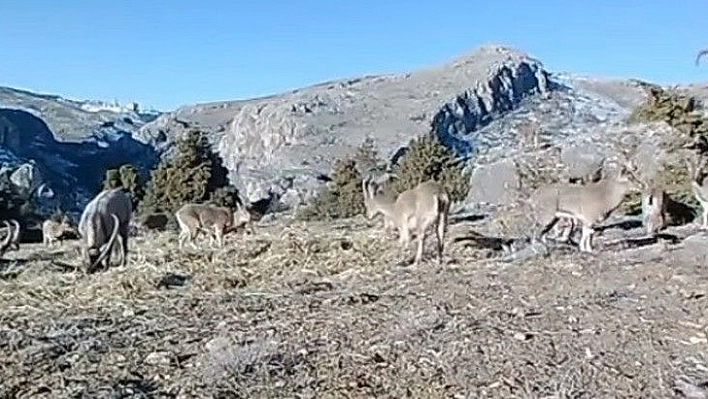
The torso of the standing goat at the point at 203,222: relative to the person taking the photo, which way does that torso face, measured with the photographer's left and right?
facing to the right of the viewer

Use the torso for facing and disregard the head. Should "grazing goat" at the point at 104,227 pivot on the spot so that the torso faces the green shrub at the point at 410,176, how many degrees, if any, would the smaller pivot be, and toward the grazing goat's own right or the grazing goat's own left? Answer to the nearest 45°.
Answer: approximately 180°

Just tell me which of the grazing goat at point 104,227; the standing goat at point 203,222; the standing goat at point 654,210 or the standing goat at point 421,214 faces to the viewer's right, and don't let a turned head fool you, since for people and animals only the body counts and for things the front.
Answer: the standing goat at point 203,222

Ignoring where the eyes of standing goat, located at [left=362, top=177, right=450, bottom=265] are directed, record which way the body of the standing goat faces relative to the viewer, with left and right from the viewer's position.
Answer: facing away from the viewer and to the left of the viewer
